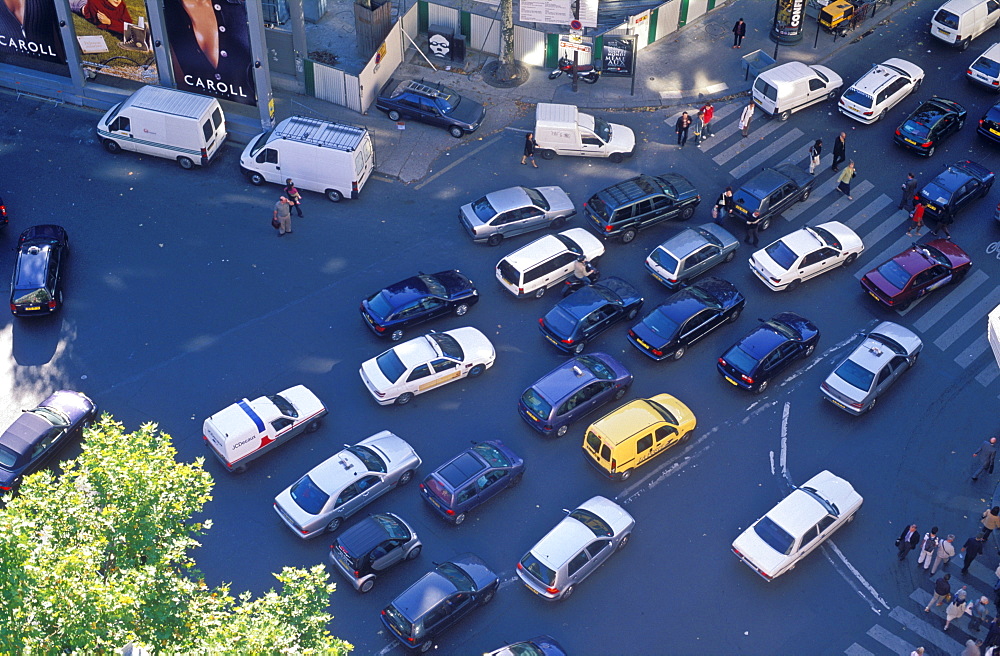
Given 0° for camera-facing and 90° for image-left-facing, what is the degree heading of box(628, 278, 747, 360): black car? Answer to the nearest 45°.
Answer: approximately 225°

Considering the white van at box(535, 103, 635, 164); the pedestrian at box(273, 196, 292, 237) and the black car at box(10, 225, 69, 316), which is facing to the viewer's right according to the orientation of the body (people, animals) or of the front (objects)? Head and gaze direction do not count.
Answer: the white van

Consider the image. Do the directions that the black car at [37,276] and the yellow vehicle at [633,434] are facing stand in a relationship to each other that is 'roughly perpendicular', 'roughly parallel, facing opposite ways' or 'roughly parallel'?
roughly perpendicular

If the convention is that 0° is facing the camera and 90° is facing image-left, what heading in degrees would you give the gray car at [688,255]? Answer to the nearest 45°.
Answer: approximately 225°

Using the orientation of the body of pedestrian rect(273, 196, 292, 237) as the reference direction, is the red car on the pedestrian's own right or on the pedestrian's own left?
on the pedestrian's own left

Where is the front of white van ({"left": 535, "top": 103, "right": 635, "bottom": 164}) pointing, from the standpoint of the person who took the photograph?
facing to the right of the viewer

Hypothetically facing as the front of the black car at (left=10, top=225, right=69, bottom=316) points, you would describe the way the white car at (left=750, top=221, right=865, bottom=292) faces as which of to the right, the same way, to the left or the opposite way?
to the right
